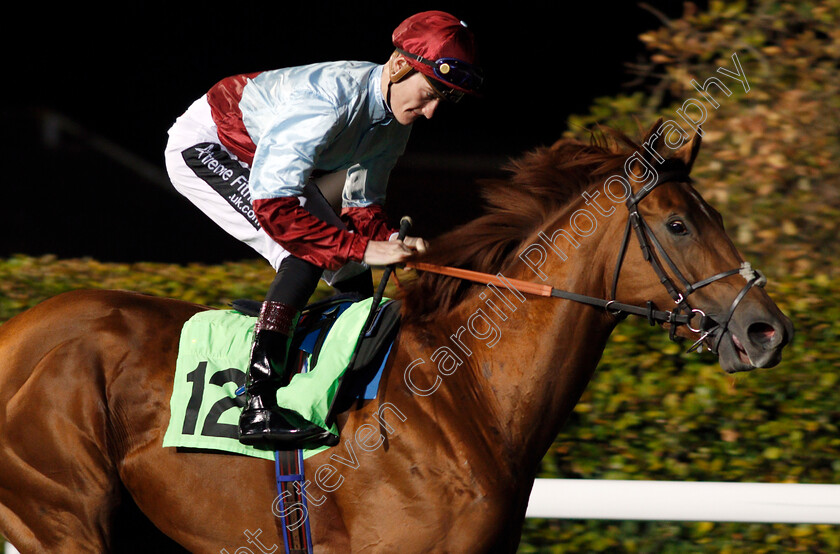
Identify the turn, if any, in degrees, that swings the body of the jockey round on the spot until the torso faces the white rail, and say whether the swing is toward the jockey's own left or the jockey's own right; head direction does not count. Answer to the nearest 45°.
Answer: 0° — they already face it

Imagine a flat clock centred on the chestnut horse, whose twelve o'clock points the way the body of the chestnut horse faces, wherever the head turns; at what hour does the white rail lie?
The white rail is roughly at 11 o'clock from the chestnut horse.

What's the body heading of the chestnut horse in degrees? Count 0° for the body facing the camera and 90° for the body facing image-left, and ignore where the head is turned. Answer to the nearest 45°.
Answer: approximately 270°

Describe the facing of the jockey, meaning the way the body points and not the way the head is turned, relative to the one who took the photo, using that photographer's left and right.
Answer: facing to the right of the viewer
